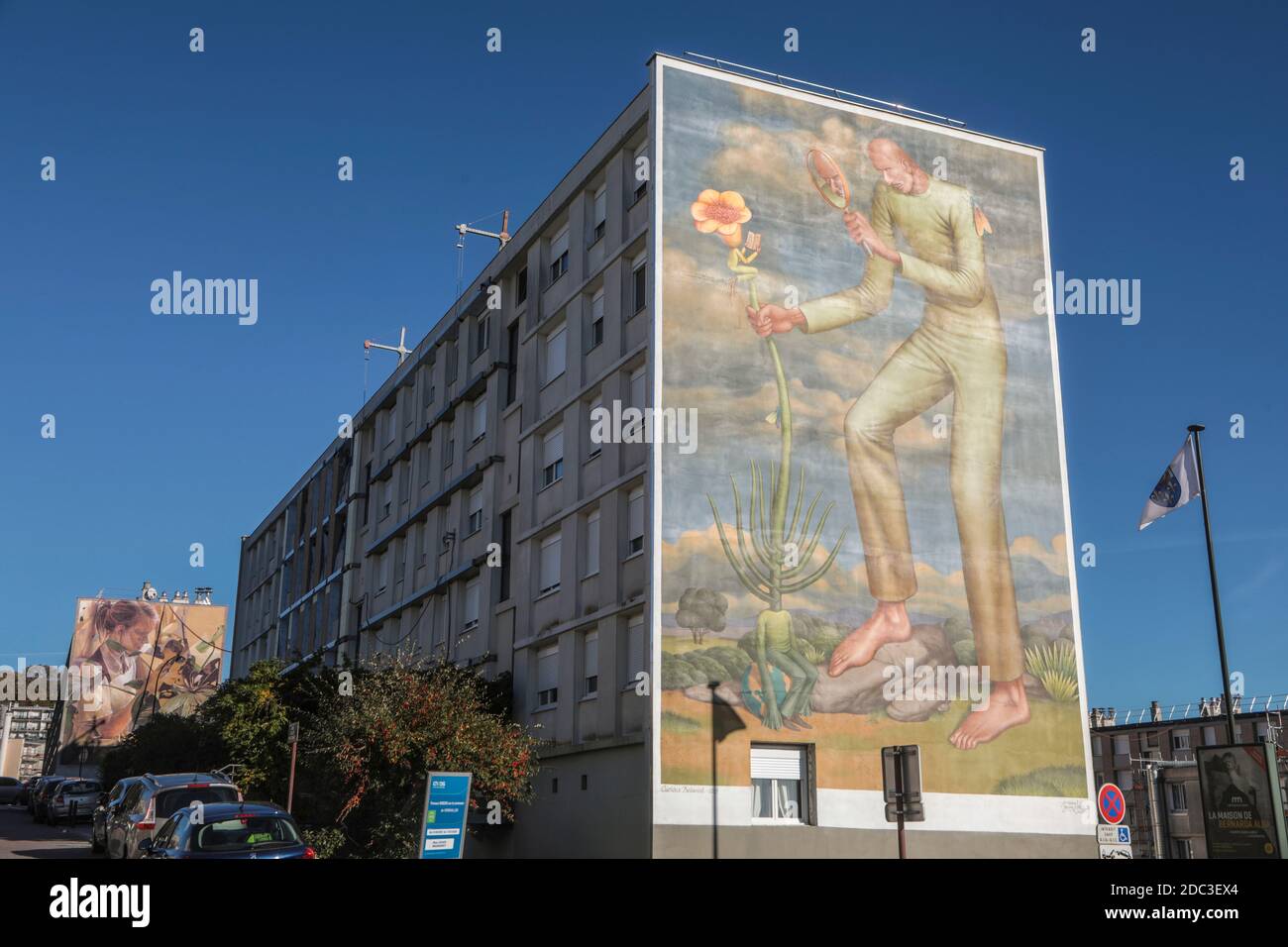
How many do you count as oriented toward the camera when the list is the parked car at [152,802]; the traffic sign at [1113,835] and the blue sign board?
2

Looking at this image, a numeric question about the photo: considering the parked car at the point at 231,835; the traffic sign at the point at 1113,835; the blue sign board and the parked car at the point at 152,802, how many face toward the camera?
2

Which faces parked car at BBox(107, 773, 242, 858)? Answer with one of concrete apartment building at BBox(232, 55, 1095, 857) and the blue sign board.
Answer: the concrete apartment building

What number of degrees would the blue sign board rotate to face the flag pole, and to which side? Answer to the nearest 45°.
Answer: approximately 90° to its left

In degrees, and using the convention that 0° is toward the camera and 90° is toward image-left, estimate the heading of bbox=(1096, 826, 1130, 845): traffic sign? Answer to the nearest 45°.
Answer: approximately 0°

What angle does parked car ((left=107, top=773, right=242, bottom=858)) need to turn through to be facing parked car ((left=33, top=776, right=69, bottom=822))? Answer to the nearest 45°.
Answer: approximately 45° to its right

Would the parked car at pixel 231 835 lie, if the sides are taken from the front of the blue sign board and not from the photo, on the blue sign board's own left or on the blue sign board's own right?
on the blue sign board's own right
